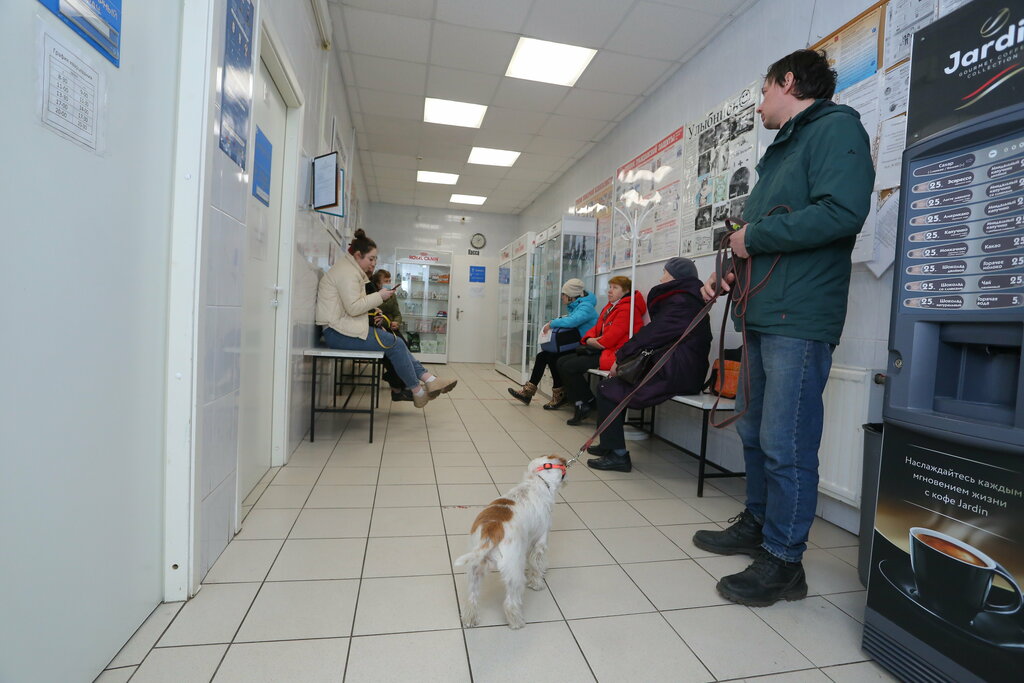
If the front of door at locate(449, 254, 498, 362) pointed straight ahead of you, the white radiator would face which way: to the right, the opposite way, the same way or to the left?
to the right

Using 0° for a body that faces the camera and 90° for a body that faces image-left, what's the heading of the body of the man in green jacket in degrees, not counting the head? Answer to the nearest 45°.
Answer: approximately 90°

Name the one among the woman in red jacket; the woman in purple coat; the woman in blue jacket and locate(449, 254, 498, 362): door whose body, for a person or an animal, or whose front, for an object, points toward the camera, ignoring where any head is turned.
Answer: the door

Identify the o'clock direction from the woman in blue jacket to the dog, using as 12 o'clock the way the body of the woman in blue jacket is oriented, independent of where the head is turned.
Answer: The dog is roughly at 9 o'clock from the woman in blue jacket.

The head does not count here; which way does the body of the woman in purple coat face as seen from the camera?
to the viewer's left

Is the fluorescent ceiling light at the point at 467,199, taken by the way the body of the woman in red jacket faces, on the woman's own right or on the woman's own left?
on the woman's own right

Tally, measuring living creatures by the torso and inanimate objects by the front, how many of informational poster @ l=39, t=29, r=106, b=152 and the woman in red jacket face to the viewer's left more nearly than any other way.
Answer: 1

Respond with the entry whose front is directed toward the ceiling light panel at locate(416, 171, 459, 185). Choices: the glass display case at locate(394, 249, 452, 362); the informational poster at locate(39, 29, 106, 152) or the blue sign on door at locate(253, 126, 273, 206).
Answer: the glass display case

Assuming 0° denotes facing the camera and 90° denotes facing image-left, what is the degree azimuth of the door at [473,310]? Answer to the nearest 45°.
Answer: approximately 0°

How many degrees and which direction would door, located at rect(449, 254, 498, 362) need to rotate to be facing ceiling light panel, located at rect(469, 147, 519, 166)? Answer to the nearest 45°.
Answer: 0° — it already faces it

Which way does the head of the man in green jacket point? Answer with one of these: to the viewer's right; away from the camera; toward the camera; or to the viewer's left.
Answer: to the viewer's left

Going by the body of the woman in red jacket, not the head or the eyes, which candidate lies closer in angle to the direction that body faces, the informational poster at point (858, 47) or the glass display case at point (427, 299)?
the glass display case

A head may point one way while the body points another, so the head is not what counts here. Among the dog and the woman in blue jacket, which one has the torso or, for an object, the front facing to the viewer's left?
the woman in blue jacket
